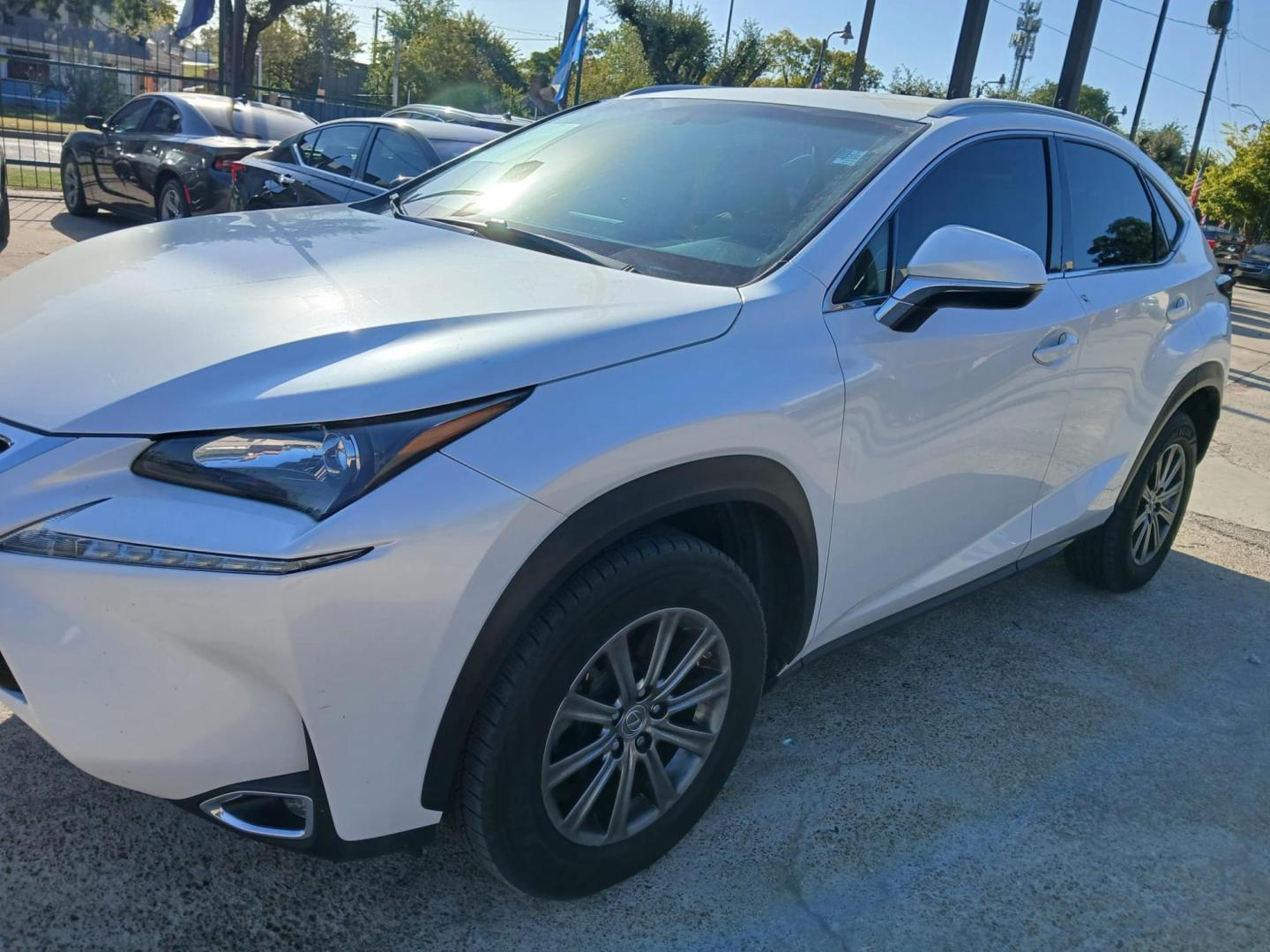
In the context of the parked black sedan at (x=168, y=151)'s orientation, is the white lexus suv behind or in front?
behind

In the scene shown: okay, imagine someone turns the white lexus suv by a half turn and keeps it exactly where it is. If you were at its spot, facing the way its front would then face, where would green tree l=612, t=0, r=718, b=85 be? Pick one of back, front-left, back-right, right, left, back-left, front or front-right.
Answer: front-left

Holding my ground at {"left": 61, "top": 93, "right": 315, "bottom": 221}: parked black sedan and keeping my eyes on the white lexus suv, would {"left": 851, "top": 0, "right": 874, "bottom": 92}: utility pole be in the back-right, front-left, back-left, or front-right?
back-left

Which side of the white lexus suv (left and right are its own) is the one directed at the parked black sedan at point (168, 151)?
right

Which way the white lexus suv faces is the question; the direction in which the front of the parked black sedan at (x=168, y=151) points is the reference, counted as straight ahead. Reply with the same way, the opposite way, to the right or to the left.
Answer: to the left

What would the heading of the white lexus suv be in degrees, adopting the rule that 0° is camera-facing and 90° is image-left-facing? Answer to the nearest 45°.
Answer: approximately 45°

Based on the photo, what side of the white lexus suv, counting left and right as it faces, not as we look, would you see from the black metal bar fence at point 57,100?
right

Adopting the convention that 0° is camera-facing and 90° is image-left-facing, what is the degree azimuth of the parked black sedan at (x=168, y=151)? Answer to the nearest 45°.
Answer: approximately 135°

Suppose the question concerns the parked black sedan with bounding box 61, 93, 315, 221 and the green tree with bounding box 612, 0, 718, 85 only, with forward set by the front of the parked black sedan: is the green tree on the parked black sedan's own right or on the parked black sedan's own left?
on the parked black sedan's own right

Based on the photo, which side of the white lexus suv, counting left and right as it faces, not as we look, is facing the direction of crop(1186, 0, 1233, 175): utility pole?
back

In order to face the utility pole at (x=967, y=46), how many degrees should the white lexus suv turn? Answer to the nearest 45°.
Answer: approximately 135° to its right

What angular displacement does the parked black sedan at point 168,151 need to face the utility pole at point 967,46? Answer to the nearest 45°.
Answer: approximately 135° to its right

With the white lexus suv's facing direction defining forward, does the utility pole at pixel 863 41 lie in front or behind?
behind
